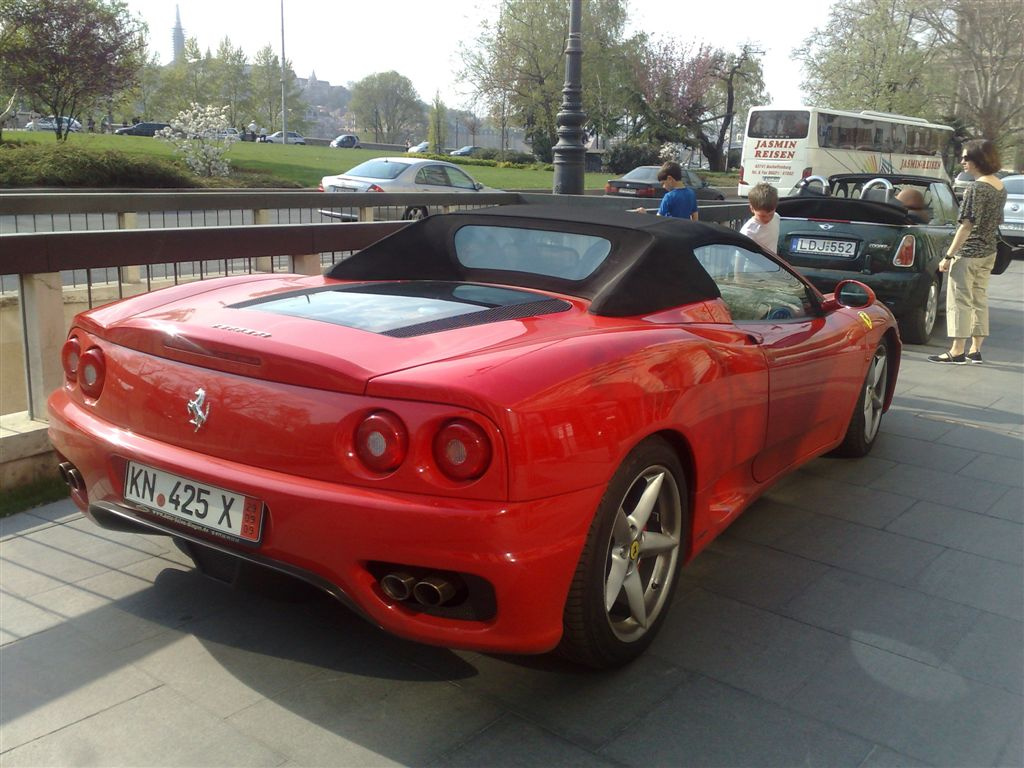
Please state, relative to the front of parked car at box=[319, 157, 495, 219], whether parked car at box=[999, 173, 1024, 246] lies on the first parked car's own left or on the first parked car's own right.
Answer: on the first parked car's own right

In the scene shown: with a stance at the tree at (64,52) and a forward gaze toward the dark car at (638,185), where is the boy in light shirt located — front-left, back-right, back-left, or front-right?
front-right

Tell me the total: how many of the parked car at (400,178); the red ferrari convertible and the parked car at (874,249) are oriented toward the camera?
0

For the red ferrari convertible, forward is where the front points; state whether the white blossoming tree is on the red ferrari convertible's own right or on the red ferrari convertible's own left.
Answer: on the red ferrari convertible's own left

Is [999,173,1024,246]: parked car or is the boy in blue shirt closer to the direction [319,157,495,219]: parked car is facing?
the parked car

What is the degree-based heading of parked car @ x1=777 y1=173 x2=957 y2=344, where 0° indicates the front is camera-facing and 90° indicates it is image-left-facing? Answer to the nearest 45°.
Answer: approximately 225°

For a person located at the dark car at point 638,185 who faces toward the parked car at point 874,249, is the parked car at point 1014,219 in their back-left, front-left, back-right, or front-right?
front-left

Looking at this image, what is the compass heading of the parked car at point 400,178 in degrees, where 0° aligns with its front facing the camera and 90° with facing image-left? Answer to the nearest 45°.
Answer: approximately 225°

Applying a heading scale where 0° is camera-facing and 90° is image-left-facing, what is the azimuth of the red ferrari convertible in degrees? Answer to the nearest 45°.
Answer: approximately 225°

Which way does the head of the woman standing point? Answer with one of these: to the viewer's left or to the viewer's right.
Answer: to the viewer's left
